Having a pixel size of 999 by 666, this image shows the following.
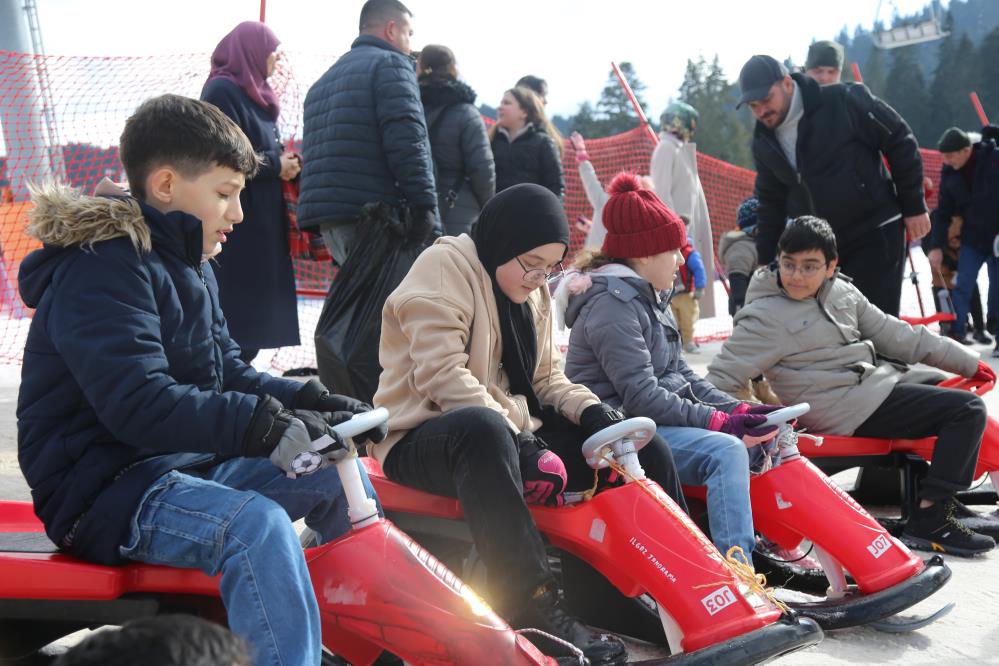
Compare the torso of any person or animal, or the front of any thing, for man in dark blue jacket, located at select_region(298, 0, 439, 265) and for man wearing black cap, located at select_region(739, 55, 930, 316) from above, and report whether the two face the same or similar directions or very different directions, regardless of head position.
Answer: very different directions

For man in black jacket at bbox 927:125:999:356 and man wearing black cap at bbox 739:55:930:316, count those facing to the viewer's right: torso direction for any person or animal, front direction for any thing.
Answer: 0

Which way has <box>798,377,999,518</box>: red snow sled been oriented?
to the viewer's right

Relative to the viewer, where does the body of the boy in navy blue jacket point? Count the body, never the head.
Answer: to the viewer's right

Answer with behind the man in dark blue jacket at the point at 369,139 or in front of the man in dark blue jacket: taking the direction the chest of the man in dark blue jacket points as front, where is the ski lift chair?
in front

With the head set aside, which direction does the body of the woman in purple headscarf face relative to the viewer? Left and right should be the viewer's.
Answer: facing to the right of the viewer

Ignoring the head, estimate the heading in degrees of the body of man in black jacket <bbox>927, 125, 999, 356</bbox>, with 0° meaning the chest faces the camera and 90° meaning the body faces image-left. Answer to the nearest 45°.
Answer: approximately 45°

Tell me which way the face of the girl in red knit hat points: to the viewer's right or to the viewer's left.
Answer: to the viewer's right

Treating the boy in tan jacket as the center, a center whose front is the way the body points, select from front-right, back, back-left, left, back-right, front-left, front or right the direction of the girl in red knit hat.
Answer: right

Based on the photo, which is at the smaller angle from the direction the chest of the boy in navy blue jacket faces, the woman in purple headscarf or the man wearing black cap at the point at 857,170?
the man wearing black cap

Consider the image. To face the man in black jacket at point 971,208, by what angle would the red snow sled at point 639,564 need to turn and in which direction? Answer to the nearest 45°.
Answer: approximately 90° to its left

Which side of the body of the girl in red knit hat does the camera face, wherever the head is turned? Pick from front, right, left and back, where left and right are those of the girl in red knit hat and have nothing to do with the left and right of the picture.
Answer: right

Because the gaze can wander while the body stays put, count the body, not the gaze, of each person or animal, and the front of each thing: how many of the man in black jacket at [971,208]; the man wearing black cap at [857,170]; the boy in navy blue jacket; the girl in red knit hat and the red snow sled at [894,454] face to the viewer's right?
3

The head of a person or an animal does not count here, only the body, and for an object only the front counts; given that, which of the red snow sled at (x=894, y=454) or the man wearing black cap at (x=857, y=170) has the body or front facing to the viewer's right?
the red snow sled

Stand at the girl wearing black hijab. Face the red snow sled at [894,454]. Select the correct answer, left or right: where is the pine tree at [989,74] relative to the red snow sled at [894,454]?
left

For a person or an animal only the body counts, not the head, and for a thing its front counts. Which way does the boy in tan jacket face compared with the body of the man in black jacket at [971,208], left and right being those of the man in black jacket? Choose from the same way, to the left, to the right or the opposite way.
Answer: to the left
